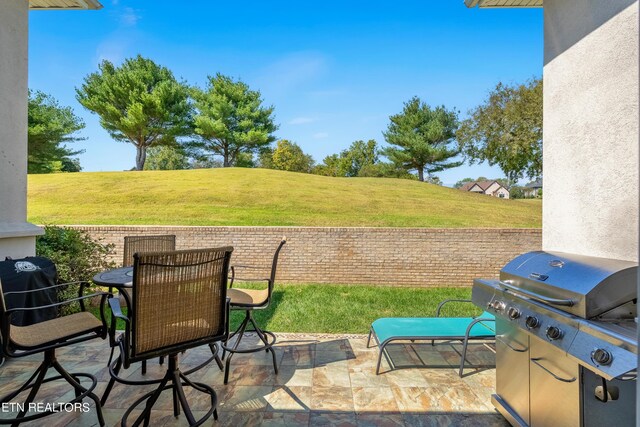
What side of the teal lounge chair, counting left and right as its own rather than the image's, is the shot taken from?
left

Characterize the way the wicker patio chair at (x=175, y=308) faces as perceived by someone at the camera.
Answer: facing away from the viewer and to the left of the viewer

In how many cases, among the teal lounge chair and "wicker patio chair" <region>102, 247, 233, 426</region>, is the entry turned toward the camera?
0

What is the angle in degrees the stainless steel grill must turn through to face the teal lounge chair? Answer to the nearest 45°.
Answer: approximately 90° to its right

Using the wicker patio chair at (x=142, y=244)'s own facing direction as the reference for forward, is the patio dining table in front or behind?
in front

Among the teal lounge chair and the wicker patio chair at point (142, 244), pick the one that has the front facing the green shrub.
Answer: the teal lounge chair

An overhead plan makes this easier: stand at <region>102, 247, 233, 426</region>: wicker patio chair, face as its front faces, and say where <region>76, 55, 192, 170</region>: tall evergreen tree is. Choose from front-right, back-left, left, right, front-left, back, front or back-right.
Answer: front-right

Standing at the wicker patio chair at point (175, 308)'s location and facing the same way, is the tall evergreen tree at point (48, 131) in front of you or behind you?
in front

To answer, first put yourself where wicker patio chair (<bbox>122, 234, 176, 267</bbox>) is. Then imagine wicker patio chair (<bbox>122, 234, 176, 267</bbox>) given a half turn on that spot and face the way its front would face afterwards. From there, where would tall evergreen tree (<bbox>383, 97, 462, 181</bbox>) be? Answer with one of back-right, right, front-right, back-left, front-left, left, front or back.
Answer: front-right

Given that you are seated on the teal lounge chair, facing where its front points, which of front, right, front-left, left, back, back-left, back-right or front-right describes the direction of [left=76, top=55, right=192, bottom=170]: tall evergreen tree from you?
front-right

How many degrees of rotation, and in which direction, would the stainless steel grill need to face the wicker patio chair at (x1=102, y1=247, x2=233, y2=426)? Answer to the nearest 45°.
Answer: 0° — it already faces it

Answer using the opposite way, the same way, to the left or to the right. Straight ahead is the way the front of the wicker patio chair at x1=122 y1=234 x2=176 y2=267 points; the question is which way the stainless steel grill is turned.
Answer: to the right

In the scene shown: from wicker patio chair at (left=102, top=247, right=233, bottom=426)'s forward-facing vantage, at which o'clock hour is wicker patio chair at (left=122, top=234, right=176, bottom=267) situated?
wicker patio chair at (left=122, top=234, right=176, bottom=267) is roughly at 1 o'clock from wicker patio chair at (left=102, top=247, right=233, bottom=426).
